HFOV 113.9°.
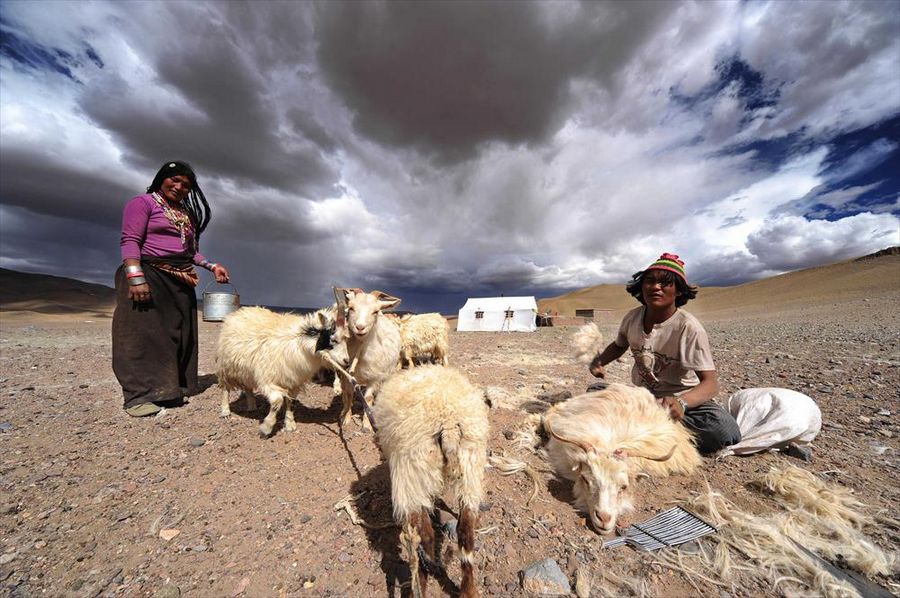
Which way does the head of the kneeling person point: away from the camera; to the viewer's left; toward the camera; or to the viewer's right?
toward the camera

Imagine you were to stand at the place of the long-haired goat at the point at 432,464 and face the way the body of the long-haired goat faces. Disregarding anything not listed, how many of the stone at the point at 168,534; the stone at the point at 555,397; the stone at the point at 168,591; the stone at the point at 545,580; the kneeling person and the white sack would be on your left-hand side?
2

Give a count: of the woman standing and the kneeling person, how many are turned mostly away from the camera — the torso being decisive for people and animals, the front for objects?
0

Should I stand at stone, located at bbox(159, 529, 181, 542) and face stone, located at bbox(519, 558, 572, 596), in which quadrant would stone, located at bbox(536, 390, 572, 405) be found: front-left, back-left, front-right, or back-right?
front-left

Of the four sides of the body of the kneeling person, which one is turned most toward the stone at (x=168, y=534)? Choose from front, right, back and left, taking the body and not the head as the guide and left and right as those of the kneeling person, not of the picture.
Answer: front

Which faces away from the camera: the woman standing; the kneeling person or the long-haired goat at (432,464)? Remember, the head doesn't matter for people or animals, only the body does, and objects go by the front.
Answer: the long-haired goat

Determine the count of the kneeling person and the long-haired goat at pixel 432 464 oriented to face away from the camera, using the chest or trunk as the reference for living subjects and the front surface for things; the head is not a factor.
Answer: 1

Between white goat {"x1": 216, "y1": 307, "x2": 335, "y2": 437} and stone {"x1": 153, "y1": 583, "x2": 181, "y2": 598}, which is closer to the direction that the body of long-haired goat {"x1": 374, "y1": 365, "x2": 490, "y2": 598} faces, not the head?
the white goat

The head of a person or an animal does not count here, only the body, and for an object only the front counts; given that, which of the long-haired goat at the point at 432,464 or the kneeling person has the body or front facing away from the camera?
the long-haired goat

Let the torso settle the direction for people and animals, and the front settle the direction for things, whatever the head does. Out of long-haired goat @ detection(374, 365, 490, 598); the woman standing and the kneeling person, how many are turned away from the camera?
1

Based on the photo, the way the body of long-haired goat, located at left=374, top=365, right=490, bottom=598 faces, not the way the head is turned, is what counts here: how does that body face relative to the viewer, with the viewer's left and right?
facing away from the viewer

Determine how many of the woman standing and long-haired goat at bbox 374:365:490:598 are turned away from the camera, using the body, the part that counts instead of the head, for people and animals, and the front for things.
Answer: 1

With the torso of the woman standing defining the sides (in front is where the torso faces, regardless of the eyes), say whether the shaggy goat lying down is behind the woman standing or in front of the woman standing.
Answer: in front

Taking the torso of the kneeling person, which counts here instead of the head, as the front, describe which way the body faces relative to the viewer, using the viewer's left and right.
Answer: facing the viewer and to the left of the viewer

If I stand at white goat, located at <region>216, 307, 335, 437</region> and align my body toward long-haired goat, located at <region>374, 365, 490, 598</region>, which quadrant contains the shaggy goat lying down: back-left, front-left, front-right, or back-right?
front-left

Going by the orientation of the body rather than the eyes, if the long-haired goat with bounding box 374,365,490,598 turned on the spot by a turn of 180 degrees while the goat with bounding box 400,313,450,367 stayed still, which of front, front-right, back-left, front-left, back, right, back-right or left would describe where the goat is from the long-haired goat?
back

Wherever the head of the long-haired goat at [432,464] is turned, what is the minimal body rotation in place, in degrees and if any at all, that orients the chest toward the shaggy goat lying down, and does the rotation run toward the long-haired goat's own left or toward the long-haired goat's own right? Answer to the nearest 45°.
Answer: approximately 45° to the long-haired goat's own right
